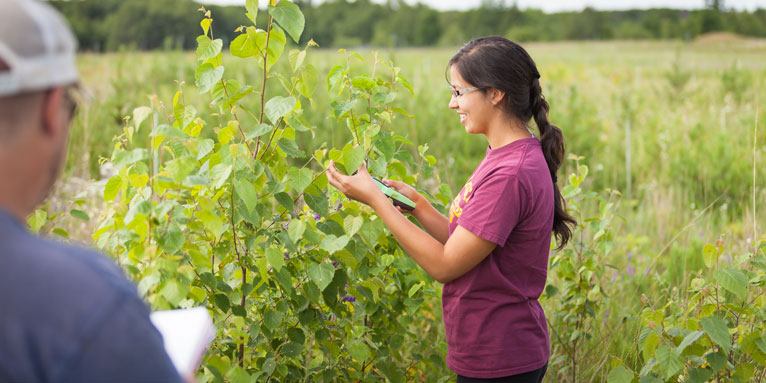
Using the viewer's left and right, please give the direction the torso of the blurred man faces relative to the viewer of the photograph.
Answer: facing away from the viewer and to the right of the viewer

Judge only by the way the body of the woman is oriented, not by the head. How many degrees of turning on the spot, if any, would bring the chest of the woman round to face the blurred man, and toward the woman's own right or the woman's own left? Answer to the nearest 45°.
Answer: approximately 45° to the woman's own left

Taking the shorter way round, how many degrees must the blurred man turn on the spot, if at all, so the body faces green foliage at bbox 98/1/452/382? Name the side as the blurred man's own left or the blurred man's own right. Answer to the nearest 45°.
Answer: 0° — they already face it

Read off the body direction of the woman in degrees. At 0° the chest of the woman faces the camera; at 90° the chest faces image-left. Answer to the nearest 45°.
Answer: approximately 90°

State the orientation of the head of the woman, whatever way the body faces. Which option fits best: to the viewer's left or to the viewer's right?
to the viewer's left

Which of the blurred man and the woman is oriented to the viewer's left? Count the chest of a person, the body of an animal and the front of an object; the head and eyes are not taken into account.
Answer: the woman

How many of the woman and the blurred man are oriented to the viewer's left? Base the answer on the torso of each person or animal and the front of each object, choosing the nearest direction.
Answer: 1

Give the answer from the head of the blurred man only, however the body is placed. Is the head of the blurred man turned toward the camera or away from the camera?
away from the camera

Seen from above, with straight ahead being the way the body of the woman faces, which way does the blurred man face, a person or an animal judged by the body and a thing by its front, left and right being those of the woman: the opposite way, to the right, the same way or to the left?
to the right
